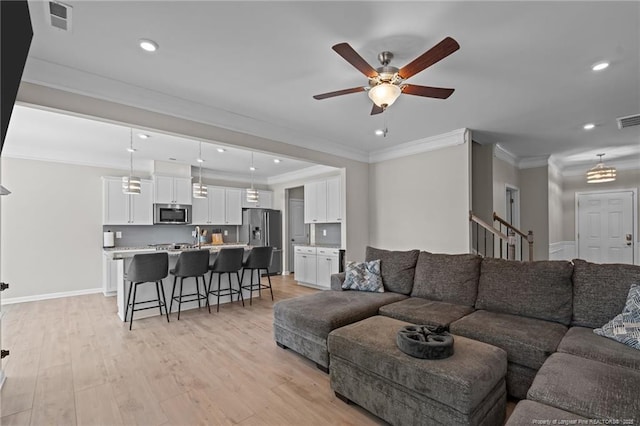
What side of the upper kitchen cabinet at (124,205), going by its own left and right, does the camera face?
front

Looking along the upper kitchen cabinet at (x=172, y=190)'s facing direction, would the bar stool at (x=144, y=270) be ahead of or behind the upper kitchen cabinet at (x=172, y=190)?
ahead

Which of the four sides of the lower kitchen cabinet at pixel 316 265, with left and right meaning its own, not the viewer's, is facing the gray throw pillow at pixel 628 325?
left

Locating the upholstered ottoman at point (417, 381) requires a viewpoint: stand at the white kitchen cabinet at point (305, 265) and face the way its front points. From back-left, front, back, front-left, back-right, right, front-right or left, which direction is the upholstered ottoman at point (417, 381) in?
front-left

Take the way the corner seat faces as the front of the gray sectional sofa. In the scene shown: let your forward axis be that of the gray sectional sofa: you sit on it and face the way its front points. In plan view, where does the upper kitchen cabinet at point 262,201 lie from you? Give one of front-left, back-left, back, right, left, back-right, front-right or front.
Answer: right

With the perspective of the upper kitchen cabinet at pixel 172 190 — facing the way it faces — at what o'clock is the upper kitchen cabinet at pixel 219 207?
the upper kitchen cabinet at pixel 219 207 is roughly at 8 o'clock from the upper kitchen cabinet at pixel 172 190.

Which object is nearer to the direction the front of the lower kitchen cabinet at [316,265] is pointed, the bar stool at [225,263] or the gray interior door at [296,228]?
the bar stool

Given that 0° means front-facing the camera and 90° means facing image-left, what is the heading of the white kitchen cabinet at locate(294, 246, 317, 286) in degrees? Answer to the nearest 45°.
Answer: approximately 45°

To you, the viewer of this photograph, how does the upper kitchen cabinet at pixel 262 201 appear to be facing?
facing the viewer and to the right of the viewer

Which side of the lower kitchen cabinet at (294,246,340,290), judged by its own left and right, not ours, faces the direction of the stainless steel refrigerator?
right

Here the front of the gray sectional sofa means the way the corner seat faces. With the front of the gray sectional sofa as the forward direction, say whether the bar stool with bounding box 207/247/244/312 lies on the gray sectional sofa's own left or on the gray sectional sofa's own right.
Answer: on the gray sectional sofa's own right

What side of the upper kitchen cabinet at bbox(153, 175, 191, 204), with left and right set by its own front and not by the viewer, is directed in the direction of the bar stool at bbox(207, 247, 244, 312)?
front

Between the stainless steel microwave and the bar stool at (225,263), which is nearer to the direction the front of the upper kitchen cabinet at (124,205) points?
the bar stool

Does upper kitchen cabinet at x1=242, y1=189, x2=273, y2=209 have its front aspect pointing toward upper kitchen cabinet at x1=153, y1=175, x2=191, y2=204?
no

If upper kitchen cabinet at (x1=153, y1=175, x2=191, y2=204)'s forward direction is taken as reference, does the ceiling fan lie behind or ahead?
ahead

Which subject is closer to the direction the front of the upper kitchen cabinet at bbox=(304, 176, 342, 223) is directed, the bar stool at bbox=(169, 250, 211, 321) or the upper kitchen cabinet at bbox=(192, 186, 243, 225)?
the bar stool

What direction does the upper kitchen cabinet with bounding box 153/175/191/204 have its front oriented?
toward the camera

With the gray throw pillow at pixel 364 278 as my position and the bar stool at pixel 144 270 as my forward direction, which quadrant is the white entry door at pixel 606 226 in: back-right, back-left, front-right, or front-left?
back-right

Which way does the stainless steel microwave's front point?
toward the camera
